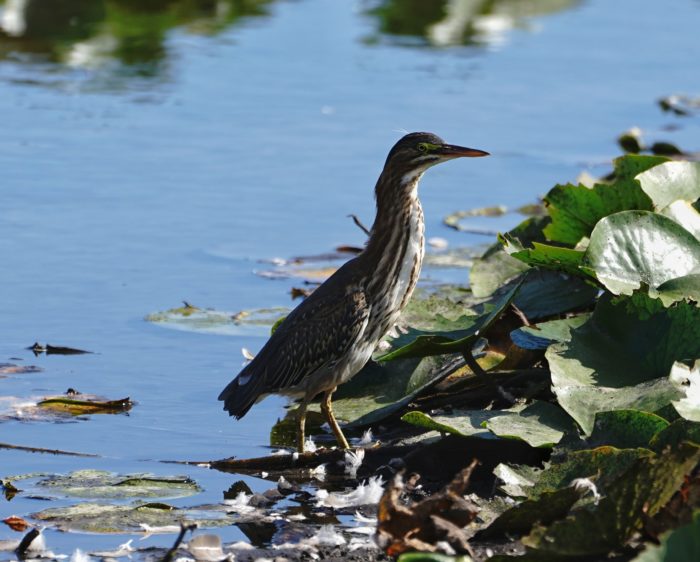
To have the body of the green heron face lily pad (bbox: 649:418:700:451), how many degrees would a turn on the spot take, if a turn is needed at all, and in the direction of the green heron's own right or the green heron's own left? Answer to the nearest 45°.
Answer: approximately 45° to the green heron's own right

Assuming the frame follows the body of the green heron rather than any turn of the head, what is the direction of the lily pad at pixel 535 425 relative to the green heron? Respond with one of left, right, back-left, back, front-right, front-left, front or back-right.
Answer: front-right

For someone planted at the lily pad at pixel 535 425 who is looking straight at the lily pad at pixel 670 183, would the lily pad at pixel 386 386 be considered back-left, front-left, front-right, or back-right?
front-left

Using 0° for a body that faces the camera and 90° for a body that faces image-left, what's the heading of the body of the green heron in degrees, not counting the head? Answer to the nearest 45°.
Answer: approximately 270°

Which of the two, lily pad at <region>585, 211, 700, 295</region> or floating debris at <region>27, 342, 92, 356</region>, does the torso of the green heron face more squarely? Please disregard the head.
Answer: the lily pad

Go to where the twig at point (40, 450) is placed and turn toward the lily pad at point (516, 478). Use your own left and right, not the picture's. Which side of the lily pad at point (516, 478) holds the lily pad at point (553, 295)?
left

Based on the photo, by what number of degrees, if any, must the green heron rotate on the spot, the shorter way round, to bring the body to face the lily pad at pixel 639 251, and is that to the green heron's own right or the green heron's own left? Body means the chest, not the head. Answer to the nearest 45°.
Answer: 0° — it already faces it

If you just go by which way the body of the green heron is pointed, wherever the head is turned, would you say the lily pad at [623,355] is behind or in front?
in front

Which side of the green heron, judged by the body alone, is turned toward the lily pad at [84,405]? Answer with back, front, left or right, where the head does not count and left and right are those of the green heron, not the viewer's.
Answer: back

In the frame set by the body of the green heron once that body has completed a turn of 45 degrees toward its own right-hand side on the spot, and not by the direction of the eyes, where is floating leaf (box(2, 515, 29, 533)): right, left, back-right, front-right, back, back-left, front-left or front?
right

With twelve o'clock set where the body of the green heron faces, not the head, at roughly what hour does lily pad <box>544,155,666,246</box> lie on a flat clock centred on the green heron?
The lily pad is roughly at 11 o'clock from the green heron.

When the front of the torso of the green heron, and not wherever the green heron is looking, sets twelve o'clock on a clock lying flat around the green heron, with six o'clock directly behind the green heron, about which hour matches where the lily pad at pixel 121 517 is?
The lily pad is roughly at 4 o'clock from the green heron.

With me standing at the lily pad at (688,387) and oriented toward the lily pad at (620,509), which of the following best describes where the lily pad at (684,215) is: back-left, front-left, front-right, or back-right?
back-right

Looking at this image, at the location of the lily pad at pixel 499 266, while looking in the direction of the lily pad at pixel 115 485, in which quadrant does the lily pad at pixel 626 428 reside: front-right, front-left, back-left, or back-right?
front-left

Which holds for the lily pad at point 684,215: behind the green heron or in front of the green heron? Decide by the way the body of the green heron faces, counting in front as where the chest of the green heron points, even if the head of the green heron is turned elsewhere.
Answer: in front
